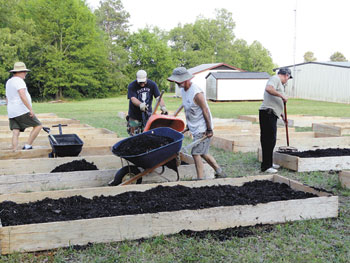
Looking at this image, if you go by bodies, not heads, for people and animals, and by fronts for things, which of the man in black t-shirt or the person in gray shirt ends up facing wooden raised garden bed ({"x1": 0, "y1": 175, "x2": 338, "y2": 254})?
the man in black t-shirt

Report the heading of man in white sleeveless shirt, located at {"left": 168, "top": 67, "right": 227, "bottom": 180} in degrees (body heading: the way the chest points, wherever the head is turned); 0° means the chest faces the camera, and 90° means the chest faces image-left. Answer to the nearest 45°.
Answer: approximately 90°

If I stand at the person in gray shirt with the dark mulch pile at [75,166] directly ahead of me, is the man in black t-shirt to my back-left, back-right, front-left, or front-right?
front-right

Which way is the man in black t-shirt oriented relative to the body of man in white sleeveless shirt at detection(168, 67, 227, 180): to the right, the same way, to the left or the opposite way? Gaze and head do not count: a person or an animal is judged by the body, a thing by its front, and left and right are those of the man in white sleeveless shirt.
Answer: to the left

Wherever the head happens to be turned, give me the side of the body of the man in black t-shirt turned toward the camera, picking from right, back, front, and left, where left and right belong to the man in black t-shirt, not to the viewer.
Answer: front

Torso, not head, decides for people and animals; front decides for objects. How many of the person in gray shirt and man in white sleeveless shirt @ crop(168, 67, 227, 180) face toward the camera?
0

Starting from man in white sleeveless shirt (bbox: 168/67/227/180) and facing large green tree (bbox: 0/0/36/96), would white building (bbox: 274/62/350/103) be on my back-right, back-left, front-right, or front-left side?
front-right

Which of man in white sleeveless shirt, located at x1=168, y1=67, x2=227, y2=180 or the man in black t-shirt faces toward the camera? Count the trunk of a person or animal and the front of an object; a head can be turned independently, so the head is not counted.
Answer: the man in black t-shirt
